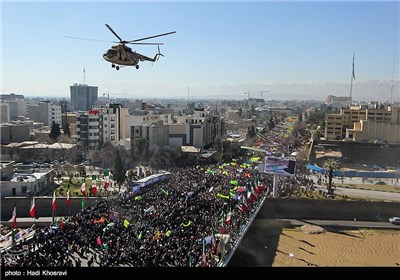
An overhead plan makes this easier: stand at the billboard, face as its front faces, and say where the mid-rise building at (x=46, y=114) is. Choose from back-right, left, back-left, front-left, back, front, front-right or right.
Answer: back-right

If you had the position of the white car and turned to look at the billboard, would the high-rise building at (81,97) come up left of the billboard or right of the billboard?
right

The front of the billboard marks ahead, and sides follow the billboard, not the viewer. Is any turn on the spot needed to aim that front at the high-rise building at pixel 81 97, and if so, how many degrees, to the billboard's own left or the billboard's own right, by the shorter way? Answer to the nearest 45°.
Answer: approximately 135° to the billboard's own right

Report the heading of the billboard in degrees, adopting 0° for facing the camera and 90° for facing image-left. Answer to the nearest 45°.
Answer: approximately 0°

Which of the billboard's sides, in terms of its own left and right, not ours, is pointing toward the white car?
left
